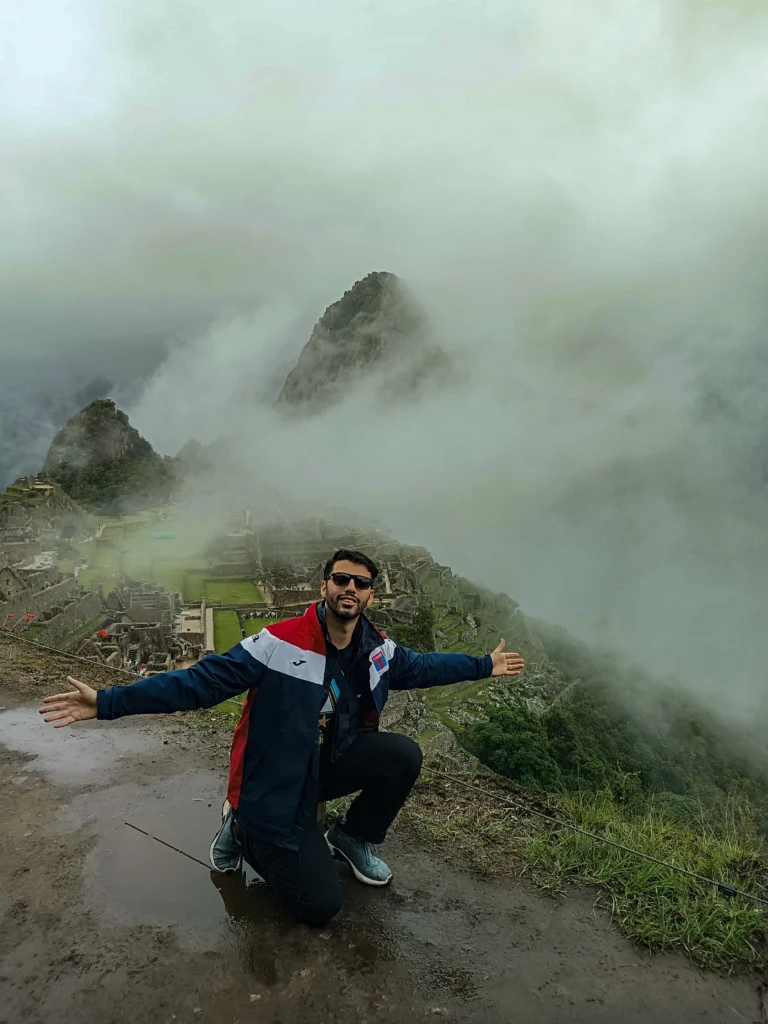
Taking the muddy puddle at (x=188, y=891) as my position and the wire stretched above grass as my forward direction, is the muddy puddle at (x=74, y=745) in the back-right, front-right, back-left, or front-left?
back-left

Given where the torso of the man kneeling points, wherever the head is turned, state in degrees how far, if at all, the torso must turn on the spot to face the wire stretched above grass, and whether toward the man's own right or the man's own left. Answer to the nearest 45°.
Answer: approximately 45° to the man's own left
